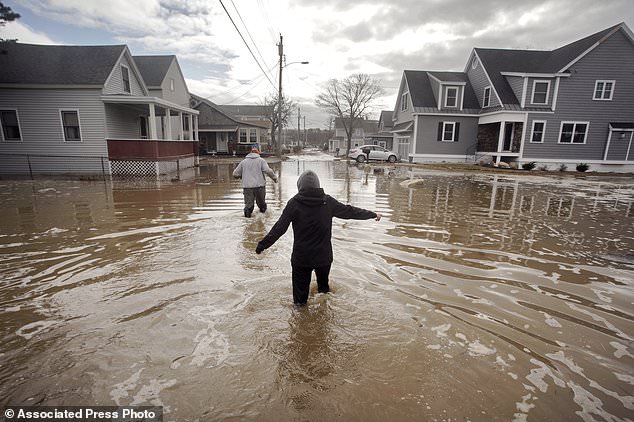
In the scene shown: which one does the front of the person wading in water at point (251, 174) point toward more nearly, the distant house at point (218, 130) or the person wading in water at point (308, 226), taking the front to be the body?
the distant house

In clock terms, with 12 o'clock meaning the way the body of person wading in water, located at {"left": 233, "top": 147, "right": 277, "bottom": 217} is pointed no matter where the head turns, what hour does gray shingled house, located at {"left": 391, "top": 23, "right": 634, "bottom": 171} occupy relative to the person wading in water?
The gray shingled house is roughly at 2 o'clock from the person wading in water.

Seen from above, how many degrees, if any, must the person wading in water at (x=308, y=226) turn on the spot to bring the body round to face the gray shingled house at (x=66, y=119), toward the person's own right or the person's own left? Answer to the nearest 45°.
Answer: approximately 45° to the person's own left

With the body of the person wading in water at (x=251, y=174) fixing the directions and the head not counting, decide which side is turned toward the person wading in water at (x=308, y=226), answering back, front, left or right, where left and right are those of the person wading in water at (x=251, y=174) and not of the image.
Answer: back

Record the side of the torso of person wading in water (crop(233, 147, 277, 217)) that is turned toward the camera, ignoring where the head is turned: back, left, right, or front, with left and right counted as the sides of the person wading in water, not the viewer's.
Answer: back

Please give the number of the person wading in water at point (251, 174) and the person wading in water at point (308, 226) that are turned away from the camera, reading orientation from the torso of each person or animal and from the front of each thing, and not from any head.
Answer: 2

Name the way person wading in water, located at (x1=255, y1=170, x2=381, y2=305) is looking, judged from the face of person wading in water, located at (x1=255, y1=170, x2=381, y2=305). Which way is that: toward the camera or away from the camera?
away from the camera

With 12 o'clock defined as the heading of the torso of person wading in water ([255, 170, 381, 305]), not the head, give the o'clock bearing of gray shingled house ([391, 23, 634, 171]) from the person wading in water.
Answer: The gray shingled house is roughly at 1 o'clock from the person wading in water.

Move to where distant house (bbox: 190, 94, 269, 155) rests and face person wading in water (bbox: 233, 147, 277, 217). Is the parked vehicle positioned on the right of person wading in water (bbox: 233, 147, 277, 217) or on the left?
left

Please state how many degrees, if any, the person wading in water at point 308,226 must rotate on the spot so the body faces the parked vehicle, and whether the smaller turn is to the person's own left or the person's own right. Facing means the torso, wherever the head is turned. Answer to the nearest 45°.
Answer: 0° — they already face it

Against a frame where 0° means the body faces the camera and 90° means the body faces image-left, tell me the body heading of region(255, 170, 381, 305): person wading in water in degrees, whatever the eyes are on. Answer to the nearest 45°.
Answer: approximately 180°
